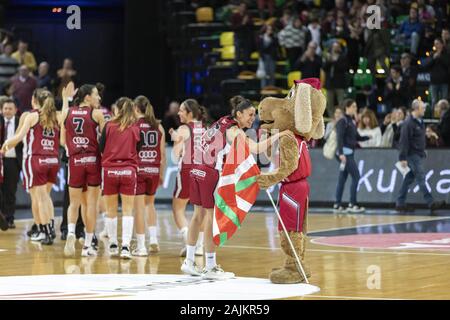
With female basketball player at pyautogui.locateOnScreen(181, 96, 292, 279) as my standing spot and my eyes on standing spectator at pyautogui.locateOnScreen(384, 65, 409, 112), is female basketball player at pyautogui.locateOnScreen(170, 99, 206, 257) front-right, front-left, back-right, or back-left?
front-left

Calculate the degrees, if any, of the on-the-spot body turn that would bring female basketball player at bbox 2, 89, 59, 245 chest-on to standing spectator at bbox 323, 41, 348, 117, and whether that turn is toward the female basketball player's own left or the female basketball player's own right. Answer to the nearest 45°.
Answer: approximately 90° to the female basketball player's own right

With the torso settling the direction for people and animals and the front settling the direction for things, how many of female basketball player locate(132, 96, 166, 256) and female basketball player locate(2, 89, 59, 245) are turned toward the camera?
0

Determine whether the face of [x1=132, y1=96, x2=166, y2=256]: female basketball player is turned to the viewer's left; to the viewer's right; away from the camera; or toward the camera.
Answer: away from the camera

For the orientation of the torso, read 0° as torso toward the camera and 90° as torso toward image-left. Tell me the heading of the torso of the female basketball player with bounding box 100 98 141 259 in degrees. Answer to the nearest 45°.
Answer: approximately 180°

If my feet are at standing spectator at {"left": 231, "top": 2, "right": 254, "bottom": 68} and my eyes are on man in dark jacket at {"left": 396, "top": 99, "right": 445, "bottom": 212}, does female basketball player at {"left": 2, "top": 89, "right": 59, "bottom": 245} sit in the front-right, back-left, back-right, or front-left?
front-right

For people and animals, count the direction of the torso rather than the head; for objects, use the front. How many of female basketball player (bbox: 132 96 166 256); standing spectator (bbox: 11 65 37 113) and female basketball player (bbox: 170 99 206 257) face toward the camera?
1

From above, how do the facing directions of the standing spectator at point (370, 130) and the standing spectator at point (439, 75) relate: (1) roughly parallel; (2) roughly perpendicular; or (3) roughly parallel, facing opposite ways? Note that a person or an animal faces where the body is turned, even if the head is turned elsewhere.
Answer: roughly parallel

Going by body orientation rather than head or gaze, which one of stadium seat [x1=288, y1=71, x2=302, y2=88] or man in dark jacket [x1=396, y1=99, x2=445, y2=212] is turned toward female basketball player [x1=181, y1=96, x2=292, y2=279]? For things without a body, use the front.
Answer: the stadium seat

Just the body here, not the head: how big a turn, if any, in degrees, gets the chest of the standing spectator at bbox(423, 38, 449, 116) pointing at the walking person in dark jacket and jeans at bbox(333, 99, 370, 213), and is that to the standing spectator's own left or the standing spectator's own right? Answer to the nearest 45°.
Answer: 0° — they already face them

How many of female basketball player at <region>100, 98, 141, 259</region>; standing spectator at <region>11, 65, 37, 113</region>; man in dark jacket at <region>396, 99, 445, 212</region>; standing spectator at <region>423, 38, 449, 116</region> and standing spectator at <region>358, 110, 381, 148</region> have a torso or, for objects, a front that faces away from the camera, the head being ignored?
1

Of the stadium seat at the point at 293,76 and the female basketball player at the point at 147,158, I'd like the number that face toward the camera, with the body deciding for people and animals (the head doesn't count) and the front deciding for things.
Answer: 1

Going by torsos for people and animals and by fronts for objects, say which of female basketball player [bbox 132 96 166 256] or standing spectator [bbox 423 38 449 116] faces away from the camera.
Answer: the female basketball player

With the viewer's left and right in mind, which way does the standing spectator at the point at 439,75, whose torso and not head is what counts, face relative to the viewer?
facing the viewer and to the left of the viewer

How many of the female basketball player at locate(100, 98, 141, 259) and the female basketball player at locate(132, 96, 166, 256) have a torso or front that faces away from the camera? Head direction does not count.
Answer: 2

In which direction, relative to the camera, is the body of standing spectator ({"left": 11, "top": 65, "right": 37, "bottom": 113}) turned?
toward the camera

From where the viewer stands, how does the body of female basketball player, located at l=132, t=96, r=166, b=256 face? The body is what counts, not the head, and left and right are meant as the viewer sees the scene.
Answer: facing away from the viewer
